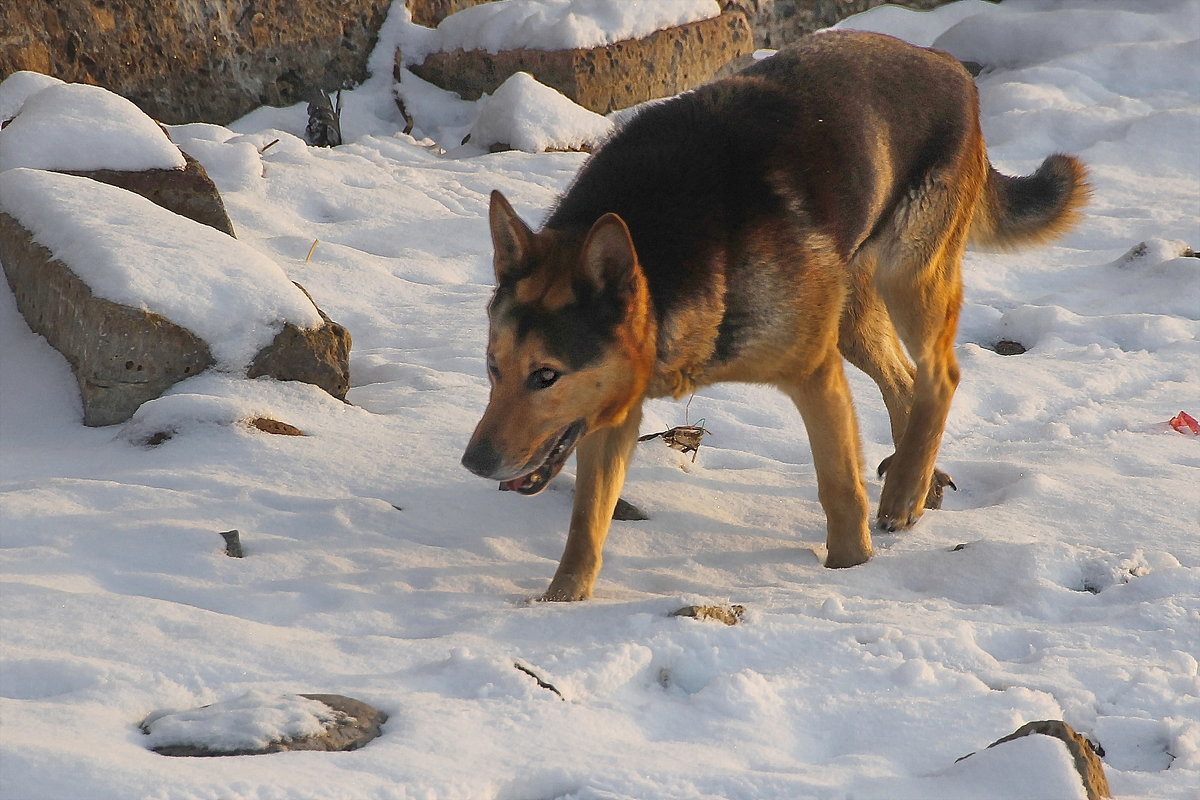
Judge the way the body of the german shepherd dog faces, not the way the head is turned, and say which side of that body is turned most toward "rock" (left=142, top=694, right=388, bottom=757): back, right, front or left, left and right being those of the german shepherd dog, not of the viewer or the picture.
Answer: front

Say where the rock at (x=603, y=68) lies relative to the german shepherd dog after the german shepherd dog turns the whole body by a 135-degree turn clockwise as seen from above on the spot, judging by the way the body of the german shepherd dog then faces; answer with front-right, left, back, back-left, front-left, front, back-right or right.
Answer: front

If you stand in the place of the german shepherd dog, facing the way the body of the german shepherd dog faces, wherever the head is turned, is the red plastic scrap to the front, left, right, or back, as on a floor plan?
back

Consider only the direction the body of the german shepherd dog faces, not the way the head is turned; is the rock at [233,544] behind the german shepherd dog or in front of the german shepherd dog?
in front

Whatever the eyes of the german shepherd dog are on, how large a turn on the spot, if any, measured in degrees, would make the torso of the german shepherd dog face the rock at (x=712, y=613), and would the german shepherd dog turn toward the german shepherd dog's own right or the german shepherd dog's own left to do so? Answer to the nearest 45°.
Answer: approximately 45° to the german shepherd dog's own left

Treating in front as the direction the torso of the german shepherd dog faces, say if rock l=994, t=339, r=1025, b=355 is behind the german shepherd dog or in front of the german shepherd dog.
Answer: behind

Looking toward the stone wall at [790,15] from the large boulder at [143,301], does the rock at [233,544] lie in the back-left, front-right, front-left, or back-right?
back-right

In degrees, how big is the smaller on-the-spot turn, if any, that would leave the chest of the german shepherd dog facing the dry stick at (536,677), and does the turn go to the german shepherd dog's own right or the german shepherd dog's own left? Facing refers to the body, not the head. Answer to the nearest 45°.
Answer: approximately 45° to the german shepherd dog's own left

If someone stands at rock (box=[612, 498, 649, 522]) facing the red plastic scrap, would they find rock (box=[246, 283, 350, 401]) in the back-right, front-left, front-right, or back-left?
back-left

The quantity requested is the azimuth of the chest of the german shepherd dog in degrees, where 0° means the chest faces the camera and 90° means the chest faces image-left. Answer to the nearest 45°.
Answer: approximately 45°

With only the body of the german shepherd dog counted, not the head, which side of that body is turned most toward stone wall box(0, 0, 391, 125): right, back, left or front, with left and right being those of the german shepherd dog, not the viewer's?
right
